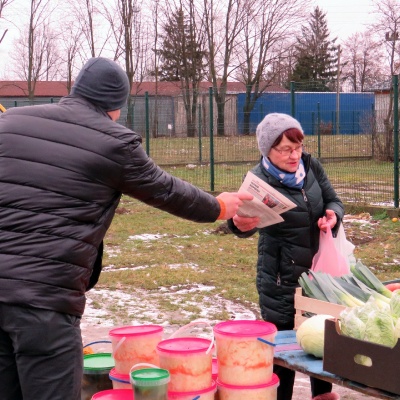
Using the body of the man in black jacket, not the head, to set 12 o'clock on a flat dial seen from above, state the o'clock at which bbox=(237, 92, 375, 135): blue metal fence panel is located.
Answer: The blue metal fence panel is roughly at 11 o'clock from the man in black jacket.

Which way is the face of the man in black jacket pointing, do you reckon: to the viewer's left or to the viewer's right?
to the viewer's right

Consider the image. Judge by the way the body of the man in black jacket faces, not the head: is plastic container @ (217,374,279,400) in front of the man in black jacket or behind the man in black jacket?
in front

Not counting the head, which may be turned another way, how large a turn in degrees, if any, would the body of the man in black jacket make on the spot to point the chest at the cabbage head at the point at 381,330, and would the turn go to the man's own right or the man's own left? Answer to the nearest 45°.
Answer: approximately 45° to the man's own right

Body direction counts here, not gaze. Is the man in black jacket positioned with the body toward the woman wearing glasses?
yes

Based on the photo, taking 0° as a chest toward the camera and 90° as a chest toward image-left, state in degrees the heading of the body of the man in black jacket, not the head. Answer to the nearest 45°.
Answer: approximately 225°

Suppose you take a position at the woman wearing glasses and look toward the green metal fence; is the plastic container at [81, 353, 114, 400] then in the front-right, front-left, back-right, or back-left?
back-left

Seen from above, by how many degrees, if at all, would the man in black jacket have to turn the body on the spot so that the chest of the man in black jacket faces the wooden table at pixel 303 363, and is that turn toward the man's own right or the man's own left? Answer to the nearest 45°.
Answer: approximately 45° to the man's own right

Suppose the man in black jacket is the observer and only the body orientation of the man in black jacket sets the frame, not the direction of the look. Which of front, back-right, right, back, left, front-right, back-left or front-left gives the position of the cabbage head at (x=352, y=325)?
front-right
